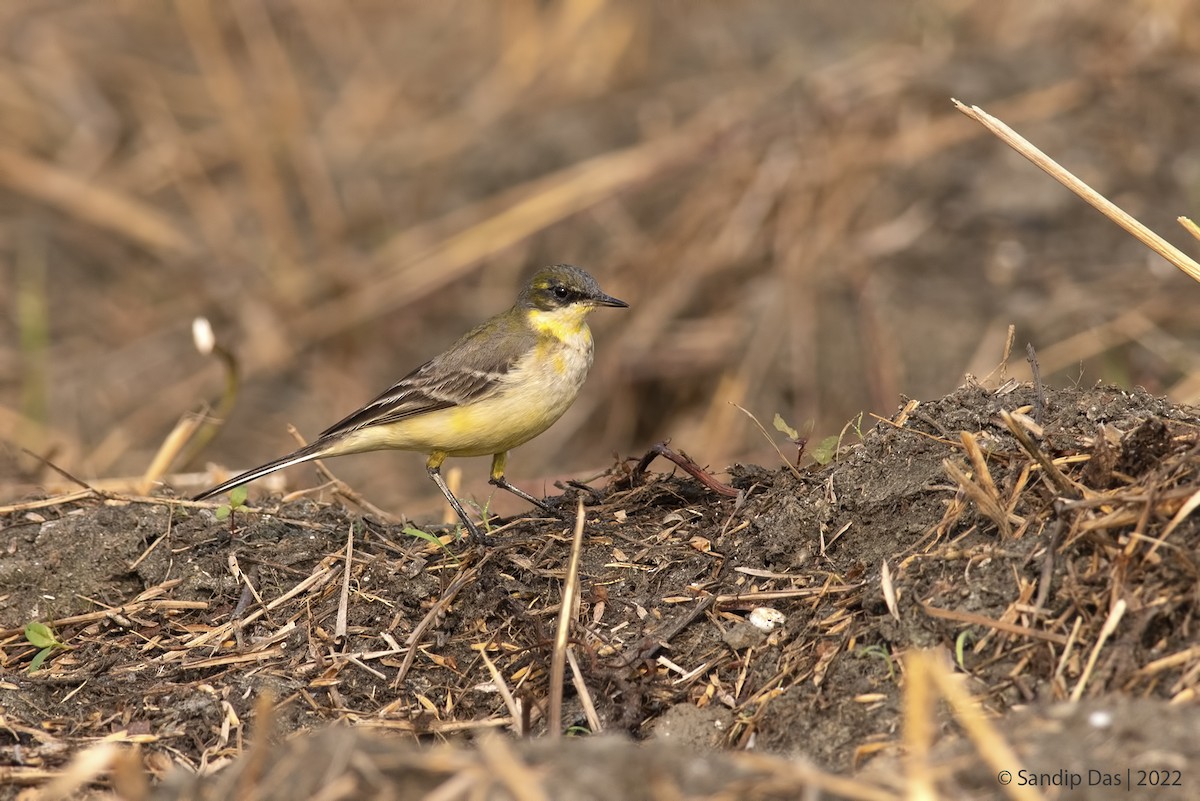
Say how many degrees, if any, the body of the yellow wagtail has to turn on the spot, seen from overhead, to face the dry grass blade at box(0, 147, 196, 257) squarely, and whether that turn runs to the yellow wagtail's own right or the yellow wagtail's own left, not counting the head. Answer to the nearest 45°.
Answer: approximately 90° to the yellow wagtail's own left

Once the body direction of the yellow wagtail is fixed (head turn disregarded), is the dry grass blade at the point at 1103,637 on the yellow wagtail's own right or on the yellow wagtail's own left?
on the yellow wagtail's own right

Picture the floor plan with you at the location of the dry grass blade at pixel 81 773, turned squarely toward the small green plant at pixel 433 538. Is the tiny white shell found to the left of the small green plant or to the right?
right

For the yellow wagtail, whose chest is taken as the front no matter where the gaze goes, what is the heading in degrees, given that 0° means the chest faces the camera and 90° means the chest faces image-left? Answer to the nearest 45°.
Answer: approximately 270°

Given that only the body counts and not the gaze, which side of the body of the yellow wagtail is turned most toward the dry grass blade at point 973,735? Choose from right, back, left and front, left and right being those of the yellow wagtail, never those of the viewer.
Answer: right

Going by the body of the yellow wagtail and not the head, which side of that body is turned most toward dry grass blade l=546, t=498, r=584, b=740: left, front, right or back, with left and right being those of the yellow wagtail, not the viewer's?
right

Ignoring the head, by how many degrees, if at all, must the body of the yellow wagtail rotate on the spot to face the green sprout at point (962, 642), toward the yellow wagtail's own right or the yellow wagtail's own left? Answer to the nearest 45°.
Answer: approximately 90° to the yellow wagtail's own right

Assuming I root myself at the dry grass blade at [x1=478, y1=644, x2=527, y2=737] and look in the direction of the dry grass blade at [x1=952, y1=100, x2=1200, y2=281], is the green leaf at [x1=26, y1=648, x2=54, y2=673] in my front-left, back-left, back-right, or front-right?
back-left
